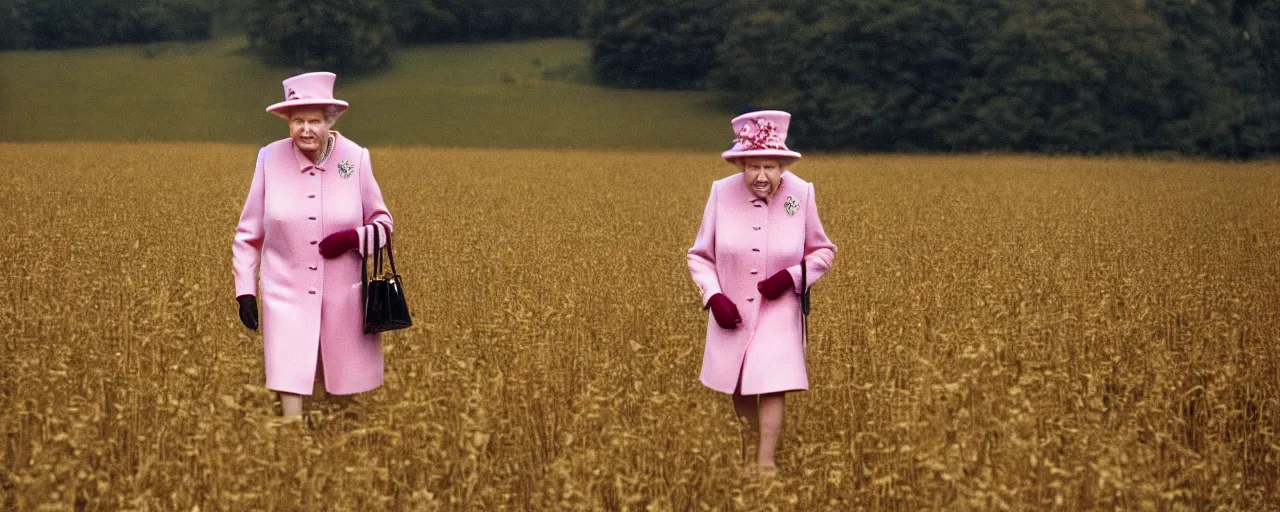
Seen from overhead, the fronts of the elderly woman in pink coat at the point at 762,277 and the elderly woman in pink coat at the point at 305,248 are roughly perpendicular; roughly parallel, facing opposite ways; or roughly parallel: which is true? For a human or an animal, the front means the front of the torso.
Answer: roughly parallel

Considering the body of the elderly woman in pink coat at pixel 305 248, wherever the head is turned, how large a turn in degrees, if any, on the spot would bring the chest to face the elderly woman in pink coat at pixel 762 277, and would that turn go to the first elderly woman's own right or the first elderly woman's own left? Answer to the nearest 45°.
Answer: approximately 45° to the first elderly woman's own left

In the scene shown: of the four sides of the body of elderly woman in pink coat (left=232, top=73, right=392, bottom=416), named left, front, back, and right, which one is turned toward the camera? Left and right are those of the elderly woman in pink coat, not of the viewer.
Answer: front

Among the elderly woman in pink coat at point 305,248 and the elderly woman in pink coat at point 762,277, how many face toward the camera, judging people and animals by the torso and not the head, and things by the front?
2

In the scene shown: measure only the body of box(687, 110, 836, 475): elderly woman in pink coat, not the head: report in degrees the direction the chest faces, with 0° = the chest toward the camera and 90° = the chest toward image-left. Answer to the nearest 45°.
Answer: approximately 0°

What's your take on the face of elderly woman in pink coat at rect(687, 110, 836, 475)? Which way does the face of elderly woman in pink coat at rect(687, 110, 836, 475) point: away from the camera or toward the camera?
toward the camera

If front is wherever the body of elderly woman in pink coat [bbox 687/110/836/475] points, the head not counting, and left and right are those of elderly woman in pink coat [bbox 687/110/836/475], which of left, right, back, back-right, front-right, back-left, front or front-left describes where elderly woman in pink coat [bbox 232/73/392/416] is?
right
